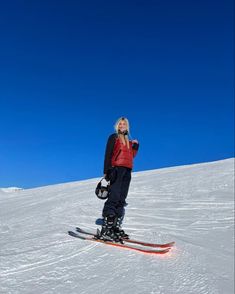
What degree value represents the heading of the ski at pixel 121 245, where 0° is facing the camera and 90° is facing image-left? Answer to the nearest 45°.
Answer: approximately 270°

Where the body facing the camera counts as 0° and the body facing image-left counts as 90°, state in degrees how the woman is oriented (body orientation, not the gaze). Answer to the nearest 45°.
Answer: approximately 315°
